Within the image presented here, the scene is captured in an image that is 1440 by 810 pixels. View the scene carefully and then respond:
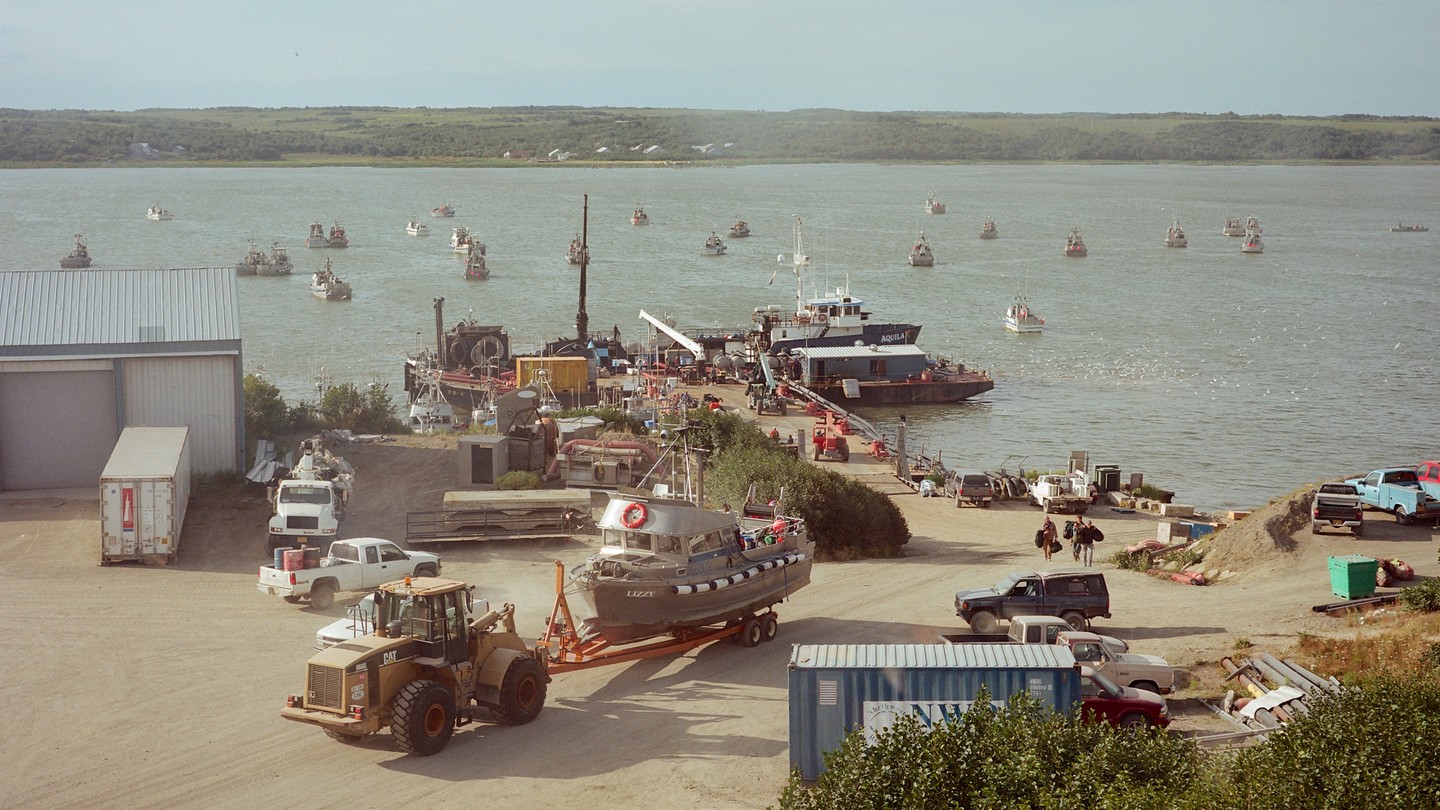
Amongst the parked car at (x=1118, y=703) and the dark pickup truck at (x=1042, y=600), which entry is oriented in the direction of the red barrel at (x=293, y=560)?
the dark pickup truck

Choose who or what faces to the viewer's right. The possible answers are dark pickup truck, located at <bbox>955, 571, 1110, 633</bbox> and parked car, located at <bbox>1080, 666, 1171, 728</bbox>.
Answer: the parked car

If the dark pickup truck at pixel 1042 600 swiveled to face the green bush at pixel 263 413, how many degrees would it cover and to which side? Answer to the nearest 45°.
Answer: approximately 45° to its right

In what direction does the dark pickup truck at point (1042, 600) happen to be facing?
to the viewer's left

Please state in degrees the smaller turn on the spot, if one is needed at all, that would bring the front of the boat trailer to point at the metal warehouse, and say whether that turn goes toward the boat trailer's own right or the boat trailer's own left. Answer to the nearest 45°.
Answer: approximately 90° to the boat trailer's own right

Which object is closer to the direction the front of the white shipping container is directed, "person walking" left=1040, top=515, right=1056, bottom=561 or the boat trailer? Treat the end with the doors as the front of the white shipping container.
the boat trailer

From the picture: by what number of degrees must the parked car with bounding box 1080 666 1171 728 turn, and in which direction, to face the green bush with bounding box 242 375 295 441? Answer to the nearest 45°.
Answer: approximately 135° to its left
